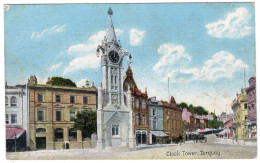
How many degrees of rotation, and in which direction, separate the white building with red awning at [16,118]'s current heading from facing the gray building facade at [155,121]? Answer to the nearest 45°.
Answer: approximately 90° to its left

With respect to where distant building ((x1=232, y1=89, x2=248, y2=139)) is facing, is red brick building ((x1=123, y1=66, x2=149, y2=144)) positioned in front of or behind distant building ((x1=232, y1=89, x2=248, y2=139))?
in front

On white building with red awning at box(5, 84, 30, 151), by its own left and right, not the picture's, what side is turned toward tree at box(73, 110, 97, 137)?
left

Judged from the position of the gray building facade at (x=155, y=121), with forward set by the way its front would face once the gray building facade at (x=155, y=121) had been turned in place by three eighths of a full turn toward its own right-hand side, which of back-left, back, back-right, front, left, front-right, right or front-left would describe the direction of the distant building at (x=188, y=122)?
back

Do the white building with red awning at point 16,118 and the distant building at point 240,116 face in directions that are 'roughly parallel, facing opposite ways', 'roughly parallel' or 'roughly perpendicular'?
roughly perpendicular

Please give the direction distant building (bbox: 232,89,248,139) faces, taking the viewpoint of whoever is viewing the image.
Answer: facing the viewer and to the left of the viewer

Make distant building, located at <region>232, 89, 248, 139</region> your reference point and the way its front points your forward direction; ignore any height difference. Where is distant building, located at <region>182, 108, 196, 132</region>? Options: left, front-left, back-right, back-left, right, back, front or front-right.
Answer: front-right

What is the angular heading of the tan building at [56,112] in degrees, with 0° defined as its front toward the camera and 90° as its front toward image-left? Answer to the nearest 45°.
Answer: approximately 0°

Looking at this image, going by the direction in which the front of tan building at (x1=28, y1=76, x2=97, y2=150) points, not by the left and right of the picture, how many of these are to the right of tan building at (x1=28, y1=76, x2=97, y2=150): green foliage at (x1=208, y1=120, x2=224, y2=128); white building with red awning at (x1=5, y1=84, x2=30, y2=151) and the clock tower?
1

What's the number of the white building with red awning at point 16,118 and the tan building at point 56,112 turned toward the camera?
2

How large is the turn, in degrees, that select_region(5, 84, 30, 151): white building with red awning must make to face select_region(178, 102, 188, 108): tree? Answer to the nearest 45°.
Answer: approximately 90° to its left

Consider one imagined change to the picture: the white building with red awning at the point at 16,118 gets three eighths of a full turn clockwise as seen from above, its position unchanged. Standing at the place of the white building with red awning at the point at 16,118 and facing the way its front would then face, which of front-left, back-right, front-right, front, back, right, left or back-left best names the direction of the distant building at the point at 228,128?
back-right

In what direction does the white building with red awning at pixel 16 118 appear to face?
toward the camera

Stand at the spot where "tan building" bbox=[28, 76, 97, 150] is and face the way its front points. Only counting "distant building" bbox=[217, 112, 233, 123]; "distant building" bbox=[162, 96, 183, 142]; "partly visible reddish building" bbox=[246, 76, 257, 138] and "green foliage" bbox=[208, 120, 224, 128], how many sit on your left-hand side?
4
